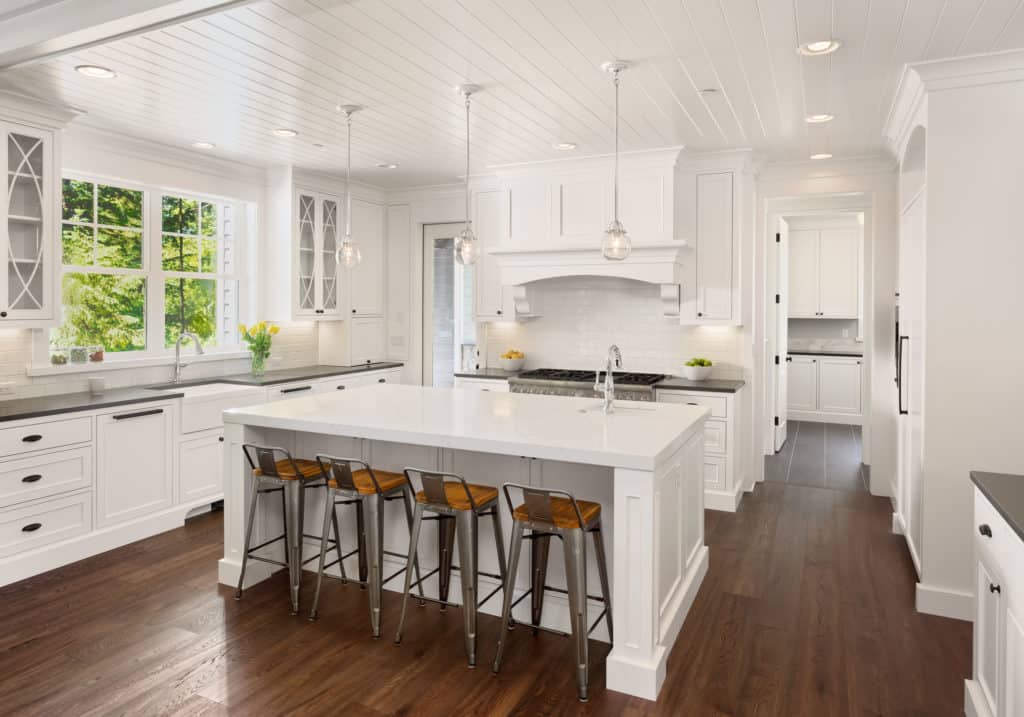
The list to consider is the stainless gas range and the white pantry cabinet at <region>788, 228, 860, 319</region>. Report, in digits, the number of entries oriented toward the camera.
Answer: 2

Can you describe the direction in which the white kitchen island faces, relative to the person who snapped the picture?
facing the viewer and to the left of the viewer

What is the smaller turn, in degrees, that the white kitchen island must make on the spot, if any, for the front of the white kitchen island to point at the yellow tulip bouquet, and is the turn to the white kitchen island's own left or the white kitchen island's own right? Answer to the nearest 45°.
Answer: approximately 90° to the white kitchen island's own right

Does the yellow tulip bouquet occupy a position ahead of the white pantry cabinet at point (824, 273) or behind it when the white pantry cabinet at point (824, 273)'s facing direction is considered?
ahead

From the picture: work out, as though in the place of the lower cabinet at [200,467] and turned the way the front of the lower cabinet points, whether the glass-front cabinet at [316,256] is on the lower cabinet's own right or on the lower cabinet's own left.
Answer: on the lower cabinet's own left

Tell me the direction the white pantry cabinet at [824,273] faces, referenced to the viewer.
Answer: facing the viewer

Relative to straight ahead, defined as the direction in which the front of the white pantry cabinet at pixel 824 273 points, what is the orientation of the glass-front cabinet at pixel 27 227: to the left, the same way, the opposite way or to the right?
to the left

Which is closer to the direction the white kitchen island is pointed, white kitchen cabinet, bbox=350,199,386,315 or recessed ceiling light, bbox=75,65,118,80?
the recessed ceiling light

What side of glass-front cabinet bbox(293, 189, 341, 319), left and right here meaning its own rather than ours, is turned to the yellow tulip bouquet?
right

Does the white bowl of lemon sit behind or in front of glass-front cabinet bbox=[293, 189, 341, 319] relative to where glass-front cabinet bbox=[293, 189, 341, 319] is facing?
in front

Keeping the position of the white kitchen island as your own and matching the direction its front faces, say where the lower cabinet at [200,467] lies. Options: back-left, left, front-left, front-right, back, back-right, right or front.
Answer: right

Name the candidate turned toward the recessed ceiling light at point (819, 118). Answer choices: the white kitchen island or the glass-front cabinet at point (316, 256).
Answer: the glass-front cabinet
